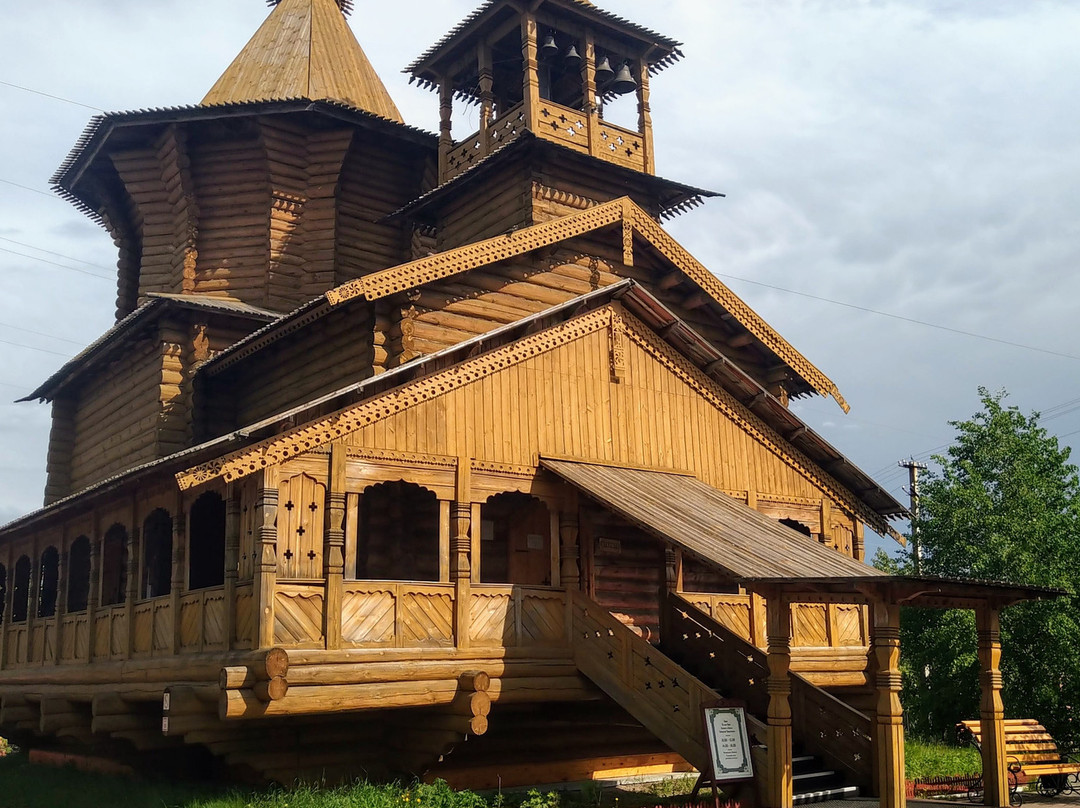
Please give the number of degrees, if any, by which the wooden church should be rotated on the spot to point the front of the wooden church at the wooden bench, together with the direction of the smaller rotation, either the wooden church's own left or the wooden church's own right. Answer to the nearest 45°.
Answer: approximately 45° to the wooden church's own left

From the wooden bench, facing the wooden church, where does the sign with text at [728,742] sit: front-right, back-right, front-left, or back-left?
front-left

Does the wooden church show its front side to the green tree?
no

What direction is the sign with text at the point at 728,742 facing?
toward the camera

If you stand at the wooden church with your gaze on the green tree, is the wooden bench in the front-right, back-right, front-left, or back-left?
front-right

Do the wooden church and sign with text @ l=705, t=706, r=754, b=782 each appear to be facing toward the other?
no

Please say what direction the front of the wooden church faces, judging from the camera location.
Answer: facing the viewer and to the right of the viewer

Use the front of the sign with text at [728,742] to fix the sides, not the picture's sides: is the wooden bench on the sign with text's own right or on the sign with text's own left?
on the sign with text's own left

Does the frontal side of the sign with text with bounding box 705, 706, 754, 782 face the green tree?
no

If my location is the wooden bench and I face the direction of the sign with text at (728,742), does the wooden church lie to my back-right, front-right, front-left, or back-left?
front-right
